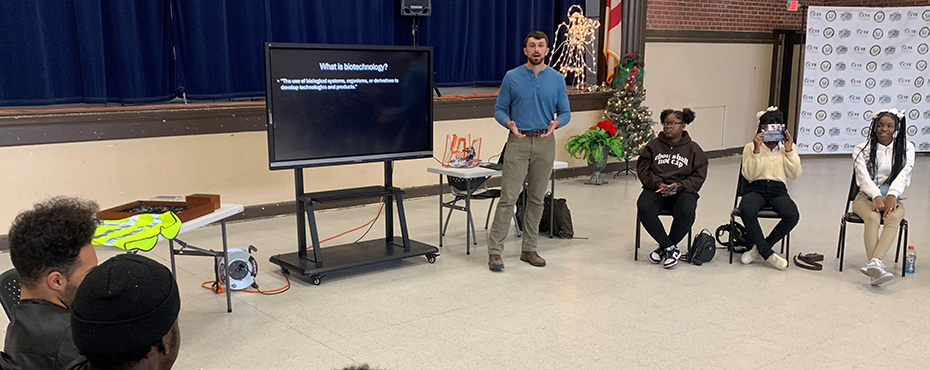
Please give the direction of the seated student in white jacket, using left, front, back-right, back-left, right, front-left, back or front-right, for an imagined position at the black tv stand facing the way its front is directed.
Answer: front-left

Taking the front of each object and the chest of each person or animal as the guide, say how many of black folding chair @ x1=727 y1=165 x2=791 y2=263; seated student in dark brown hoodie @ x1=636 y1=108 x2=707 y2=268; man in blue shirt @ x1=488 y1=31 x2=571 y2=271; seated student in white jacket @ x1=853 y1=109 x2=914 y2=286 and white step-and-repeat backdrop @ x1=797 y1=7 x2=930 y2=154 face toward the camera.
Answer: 5

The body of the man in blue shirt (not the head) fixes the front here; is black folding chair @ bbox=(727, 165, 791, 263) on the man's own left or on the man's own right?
on the man's own left

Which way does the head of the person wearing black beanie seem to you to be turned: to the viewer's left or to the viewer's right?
to the viewer's right

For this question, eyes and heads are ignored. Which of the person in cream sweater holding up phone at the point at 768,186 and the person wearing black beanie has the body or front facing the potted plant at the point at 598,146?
the person wearing black beanie

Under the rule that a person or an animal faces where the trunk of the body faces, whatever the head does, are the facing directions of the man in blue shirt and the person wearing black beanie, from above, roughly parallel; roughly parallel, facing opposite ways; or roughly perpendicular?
roughly parallel, facing opposite ways

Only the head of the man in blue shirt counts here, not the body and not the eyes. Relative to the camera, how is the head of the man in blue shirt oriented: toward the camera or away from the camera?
toward the camera

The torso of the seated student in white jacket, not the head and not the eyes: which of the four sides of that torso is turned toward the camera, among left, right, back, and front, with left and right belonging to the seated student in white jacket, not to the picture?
front

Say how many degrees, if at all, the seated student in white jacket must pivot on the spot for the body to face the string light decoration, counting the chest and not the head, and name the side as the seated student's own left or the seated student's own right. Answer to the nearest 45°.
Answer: approximately 135° to the seated student's own right

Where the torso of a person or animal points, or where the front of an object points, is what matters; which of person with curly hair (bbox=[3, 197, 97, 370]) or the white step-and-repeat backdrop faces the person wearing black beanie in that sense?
the white step-and-repeat backdrop

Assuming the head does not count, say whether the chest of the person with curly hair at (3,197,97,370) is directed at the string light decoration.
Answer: yes

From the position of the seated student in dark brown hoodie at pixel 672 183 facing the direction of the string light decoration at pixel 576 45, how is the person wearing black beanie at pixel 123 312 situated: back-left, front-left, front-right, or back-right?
back-left

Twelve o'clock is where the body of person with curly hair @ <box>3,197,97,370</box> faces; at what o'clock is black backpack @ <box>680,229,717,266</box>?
The black backpack is roughly at 1 o'clock from the person with curly hair.

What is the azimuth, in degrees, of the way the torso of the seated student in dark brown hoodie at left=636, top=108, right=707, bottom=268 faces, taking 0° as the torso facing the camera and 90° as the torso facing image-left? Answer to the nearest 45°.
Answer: approximately 0°

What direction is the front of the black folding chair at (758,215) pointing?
toward the camera

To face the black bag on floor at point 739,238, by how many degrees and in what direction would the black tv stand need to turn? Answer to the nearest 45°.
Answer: approximately 45° to its left

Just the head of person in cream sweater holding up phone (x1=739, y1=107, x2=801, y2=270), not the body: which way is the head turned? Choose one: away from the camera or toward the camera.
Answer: toward the camera

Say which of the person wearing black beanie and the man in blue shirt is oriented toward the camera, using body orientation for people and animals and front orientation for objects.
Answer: the man in blue shirt

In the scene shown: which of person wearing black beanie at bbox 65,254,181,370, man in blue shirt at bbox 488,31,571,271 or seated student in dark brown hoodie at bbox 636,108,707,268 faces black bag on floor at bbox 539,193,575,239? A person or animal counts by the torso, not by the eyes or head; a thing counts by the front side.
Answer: the person wearing black beanie
